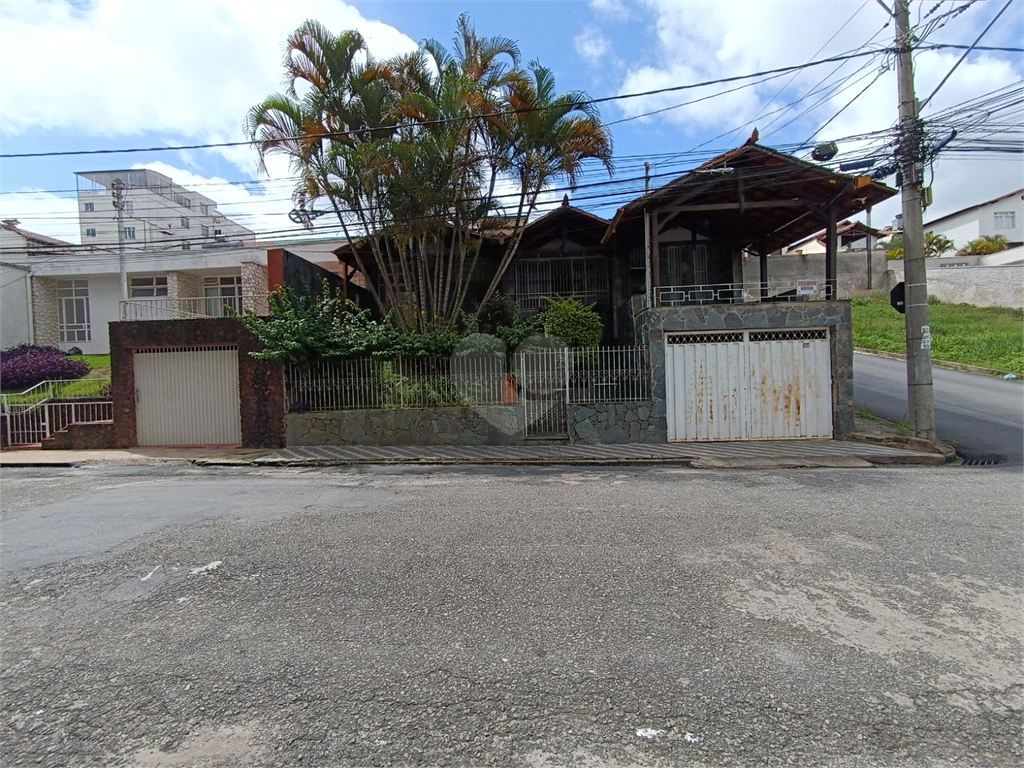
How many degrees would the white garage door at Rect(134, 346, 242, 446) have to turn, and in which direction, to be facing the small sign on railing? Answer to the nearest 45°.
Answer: approximately 45° to its left

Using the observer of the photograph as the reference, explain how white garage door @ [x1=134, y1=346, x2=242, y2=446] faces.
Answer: facing the viewer

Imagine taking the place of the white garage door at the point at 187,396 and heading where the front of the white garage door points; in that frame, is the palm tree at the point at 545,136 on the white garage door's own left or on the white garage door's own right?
on the white garage door's own left

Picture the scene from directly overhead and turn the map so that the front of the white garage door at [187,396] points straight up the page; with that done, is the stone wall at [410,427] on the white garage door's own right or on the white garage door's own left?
on the white garage door's own left

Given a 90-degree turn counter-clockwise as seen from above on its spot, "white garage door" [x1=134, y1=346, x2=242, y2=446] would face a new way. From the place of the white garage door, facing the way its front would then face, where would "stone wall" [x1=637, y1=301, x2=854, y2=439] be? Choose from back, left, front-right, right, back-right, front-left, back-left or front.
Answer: front-right

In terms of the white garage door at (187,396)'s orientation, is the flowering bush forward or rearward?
rearward

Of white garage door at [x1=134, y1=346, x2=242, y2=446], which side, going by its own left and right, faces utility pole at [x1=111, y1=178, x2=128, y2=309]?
back

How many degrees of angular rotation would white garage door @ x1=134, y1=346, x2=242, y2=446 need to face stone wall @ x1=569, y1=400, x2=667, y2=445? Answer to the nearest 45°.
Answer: approximately 45° to its left

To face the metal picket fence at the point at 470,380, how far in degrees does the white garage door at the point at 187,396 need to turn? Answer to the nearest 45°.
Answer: approximately 45° to its left

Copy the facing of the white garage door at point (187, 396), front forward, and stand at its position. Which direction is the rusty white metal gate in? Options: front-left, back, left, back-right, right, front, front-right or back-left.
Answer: front-left

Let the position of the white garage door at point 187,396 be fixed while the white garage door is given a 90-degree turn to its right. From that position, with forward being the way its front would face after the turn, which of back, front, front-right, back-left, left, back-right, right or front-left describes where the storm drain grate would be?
back-left

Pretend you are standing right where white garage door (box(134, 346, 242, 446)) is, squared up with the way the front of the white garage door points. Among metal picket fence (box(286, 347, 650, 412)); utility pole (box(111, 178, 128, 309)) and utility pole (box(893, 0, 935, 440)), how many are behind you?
1

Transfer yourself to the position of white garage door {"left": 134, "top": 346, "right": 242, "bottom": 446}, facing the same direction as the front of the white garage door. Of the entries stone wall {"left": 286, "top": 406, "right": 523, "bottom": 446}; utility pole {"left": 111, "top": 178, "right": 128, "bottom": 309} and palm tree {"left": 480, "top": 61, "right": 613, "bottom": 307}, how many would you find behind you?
1

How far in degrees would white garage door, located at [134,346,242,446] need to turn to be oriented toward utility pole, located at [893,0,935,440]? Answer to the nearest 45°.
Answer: approximately 45° to its left

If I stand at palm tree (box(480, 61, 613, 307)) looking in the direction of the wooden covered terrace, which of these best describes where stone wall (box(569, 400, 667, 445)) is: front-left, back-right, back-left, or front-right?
front-right
